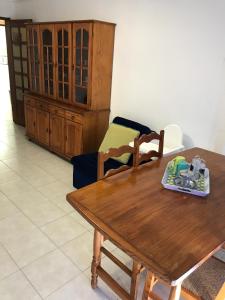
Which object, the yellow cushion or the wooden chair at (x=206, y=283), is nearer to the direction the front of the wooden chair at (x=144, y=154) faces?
the wooden chair

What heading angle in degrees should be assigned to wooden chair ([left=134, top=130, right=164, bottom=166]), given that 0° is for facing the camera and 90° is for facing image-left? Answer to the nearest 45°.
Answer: approximately 315°

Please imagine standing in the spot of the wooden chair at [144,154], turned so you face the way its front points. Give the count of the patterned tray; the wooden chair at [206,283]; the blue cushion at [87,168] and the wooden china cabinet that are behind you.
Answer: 2

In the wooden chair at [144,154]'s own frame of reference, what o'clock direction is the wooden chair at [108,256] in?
the wooden chair at [108,256] is roughly at 2 o'clock from the wooden chair at [144,154].

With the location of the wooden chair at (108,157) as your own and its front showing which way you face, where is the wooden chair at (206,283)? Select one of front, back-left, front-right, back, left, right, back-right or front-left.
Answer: front

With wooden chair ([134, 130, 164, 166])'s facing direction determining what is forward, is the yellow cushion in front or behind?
behind

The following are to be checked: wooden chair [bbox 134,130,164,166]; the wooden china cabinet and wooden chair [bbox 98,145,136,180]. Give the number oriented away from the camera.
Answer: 0

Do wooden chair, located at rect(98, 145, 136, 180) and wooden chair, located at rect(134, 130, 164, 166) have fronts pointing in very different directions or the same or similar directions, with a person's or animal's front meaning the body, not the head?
same or similar directions

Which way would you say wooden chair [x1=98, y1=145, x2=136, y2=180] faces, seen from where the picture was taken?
facing the viewer and to the right of the viewer

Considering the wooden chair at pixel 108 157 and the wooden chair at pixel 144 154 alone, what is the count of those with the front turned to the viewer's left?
0

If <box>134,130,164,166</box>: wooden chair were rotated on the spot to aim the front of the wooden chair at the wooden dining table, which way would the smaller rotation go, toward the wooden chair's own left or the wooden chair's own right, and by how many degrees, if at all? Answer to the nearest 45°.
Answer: approximately 45° to the wooden chair's own right

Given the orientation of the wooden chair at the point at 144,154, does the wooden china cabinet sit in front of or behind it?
behind
